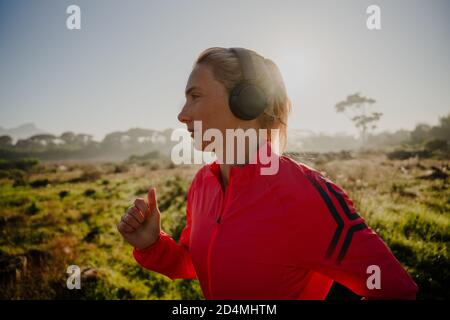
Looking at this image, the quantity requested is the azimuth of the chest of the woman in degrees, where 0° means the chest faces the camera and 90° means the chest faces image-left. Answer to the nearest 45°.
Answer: approximately 45°
